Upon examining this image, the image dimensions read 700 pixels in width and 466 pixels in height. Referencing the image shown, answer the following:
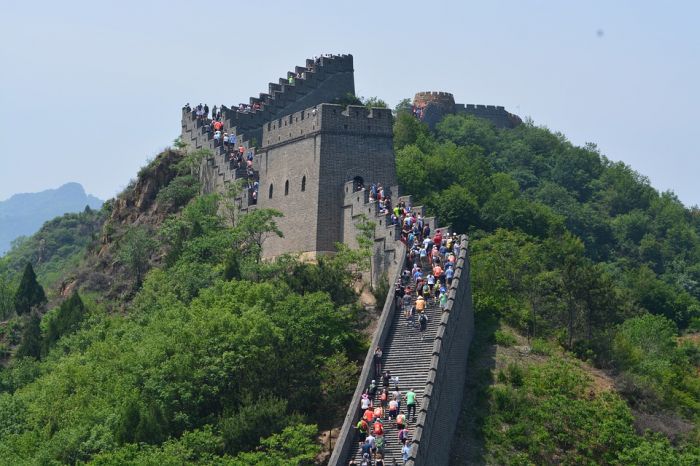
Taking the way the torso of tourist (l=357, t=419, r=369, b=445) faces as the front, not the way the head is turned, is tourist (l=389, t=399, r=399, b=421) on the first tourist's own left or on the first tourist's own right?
on the first tourist's own right

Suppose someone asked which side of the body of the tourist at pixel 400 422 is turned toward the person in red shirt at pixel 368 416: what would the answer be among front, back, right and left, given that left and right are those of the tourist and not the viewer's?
left

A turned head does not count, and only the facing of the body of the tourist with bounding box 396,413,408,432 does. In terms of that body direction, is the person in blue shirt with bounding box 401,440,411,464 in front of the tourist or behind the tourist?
behind

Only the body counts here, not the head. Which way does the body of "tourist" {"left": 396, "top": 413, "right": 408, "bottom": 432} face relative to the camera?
away from the camera

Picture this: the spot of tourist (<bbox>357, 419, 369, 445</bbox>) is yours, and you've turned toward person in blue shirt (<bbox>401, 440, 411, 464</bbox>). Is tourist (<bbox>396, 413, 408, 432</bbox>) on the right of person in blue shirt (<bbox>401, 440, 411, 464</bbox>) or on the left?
left

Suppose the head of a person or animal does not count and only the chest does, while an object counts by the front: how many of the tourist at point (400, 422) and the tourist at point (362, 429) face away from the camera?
2

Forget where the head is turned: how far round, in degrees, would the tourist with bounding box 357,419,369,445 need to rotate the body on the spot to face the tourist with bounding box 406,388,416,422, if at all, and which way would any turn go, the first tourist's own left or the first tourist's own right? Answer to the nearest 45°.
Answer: approximately 90° to the first tourist's own right

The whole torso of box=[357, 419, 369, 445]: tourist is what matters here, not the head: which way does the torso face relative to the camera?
away from the camera
